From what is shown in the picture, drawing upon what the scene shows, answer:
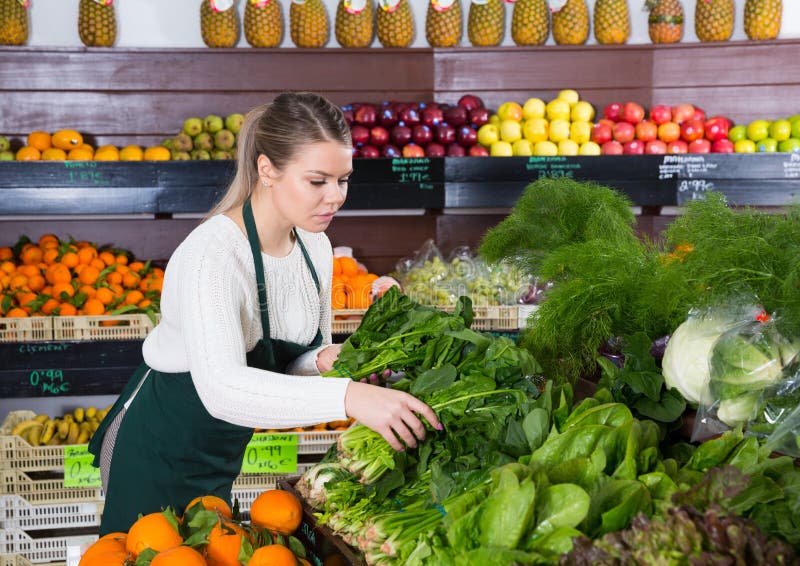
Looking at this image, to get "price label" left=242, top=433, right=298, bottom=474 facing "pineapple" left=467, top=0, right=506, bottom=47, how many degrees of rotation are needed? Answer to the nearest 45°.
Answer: approximately 135° to its left

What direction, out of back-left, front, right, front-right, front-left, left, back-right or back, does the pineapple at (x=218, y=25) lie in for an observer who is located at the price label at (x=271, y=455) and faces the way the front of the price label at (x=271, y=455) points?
back

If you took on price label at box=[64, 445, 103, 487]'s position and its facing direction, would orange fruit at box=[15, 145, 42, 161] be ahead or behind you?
behind

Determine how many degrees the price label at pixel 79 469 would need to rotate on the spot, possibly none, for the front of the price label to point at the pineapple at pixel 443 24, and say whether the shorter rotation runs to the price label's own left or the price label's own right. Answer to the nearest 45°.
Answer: approximately 135° to the price label's own left

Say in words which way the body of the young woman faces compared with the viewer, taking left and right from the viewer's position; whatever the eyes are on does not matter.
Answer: facing the viewer and to the right of the viewer

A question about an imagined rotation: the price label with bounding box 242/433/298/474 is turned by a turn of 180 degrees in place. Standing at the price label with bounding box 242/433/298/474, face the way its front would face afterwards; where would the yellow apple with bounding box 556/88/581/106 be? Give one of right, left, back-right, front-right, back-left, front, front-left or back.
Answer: front-right

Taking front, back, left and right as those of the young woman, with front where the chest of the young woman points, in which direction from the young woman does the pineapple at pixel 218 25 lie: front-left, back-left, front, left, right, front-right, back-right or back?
back-left

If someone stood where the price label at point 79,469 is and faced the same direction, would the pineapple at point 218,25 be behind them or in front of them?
behind

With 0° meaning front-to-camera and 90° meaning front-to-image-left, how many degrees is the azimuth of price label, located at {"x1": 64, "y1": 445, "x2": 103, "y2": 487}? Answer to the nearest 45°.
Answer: approximately 0°

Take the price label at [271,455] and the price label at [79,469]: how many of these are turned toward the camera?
2

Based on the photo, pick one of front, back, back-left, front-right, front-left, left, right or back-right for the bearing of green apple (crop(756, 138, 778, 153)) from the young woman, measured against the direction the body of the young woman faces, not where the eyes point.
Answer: left

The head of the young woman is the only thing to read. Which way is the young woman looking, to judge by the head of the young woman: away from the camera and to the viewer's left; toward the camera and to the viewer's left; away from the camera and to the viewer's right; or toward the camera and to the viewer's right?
toward the camera and to the viewer's right

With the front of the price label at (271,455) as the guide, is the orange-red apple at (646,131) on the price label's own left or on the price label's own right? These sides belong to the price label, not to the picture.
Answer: on the price label's own left

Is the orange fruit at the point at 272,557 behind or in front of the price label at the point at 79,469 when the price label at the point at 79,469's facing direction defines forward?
in front
